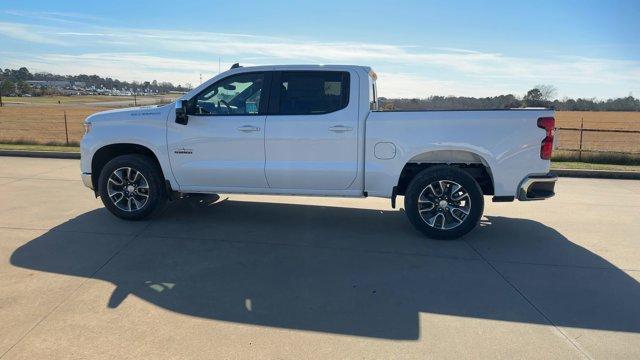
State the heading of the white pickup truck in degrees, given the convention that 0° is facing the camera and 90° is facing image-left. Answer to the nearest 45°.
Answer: approximately 90°
